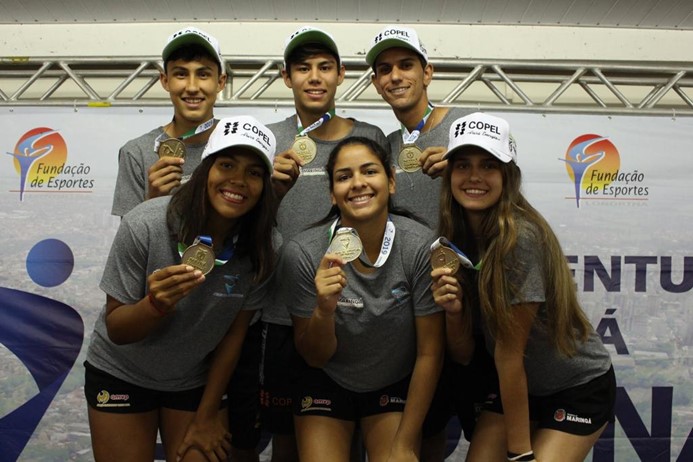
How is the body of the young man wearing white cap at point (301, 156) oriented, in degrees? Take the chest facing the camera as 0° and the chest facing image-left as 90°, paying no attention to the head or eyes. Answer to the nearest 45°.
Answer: approximately 0°

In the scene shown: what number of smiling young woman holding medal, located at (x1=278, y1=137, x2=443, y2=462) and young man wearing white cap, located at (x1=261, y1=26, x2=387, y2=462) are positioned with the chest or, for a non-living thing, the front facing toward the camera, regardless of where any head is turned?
2

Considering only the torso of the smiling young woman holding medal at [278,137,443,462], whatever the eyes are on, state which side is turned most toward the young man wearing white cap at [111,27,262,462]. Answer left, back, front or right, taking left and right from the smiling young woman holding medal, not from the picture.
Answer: right
